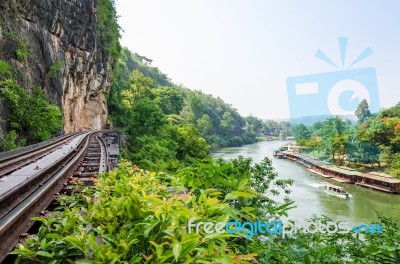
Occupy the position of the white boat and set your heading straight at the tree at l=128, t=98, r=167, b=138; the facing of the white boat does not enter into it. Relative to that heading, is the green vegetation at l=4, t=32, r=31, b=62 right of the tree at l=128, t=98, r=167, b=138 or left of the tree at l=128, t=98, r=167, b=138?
left

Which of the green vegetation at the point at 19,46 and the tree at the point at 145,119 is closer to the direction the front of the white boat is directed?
the green vegetation

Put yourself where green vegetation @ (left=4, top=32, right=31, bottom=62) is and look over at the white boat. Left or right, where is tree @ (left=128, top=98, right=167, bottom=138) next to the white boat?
left

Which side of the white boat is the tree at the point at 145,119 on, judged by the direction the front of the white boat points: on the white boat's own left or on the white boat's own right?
on the white boat's own right

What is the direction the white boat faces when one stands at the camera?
facing the viewer and to the right of the viewer

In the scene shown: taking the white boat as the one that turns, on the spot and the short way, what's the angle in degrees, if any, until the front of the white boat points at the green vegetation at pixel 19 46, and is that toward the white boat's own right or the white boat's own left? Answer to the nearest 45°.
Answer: approximately 90° to the white boat's own right
